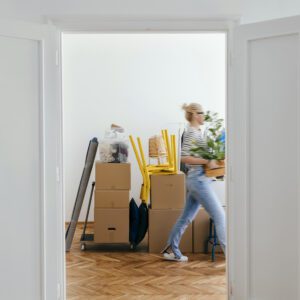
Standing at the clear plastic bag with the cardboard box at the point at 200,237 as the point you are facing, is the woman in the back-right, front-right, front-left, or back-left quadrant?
front-right

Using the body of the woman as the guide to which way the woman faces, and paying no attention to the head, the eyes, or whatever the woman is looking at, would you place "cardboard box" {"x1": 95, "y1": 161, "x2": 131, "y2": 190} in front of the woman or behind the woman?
behind

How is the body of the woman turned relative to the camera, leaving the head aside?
to the viewer's right

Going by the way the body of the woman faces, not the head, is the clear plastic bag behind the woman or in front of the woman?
behind

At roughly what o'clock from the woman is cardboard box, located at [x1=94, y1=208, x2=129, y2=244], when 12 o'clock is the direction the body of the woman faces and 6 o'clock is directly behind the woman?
The cardboard box is roughly at 7 o'clock from the woman.

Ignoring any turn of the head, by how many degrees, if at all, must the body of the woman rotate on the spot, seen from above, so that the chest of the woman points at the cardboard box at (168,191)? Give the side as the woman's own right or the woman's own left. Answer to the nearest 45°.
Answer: approximately 135° to the woman's own left
